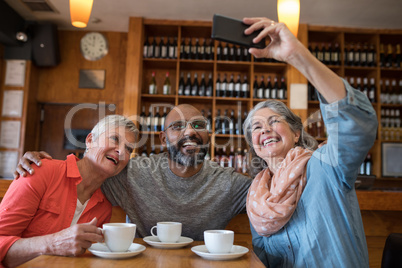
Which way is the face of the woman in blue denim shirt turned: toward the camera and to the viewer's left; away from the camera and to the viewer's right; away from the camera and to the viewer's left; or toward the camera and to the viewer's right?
toward the camera and to the viewer's left

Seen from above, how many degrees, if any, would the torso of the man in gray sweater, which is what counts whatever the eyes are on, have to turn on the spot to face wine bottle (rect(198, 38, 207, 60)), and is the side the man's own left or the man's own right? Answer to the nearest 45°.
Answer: approximately 180°

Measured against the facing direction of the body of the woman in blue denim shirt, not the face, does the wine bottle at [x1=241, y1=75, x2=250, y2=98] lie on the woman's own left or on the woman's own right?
on the woman's own right

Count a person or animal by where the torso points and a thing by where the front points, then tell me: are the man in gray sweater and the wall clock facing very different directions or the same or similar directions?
same or similar directions

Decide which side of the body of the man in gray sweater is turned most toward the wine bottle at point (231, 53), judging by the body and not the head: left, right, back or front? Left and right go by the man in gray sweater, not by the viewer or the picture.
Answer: back

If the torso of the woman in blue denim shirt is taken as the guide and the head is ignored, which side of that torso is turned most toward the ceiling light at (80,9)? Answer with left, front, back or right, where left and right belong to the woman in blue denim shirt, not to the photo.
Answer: right

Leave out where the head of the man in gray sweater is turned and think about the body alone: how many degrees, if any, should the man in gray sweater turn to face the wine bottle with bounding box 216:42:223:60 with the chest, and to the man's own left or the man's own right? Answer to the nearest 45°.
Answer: approximately 180°

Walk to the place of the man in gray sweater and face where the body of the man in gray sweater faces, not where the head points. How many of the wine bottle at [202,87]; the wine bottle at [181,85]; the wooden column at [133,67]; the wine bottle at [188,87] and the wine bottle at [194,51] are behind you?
5

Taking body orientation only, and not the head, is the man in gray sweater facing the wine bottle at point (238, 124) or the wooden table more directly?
the wooden table

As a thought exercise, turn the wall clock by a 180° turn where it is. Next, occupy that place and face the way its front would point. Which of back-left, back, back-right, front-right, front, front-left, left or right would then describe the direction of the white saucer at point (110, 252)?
back

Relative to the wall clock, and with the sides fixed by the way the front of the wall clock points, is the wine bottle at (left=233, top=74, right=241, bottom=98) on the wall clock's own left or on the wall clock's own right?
on the wall clock's own left

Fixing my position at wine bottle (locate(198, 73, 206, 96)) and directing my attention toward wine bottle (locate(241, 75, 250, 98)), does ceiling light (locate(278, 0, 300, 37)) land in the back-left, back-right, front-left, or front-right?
front-right

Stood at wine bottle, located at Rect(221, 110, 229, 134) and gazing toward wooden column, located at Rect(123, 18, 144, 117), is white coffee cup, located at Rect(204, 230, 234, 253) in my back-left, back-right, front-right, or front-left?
front-left

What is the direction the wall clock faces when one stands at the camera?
facing the viewer

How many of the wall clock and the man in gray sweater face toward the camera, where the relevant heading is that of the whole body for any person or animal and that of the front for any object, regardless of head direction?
2
